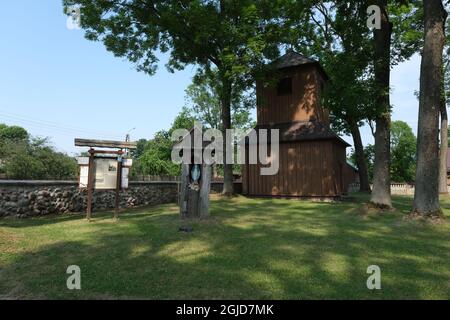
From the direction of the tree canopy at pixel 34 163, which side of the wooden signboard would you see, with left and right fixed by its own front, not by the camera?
back

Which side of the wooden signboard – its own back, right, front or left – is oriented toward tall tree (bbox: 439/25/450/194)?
left

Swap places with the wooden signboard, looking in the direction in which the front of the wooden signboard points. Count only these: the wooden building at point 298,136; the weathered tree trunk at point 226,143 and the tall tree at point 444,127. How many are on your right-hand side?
0

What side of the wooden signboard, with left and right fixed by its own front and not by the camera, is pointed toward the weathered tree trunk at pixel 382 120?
left

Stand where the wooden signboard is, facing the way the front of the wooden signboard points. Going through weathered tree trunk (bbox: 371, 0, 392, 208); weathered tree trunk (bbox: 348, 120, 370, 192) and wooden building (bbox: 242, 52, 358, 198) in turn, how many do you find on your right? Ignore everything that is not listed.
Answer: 0

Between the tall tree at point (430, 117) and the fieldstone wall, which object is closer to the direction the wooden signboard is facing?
the tall tree

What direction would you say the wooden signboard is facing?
toward the camera

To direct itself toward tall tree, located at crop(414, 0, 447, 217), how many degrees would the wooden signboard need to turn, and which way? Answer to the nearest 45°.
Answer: approximately 45° to its left

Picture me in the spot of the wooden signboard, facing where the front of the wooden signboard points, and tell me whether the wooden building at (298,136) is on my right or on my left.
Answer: on my left

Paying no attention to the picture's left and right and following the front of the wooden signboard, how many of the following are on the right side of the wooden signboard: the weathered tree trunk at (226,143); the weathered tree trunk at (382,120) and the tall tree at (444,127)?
0

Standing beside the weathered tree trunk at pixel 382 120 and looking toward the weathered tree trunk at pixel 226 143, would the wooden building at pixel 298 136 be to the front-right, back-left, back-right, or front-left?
front-right

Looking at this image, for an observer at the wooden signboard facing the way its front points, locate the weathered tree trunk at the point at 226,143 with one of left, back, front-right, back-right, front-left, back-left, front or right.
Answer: back-left
